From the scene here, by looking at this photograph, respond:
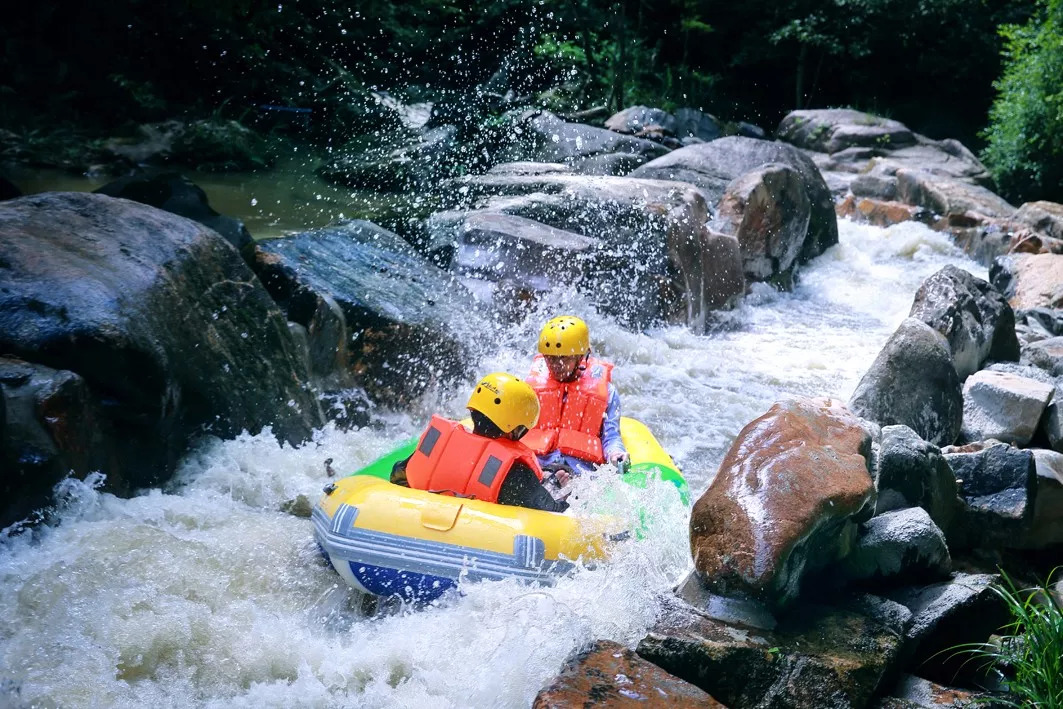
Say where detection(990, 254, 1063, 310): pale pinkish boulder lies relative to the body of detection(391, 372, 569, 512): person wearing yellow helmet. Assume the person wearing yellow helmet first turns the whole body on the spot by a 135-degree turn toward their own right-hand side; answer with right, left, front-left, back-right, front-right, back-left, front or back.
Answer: back-left

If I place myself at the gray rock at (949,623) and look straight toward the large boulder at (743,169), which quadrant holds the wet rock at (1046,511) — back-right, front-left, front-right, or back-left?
front-right

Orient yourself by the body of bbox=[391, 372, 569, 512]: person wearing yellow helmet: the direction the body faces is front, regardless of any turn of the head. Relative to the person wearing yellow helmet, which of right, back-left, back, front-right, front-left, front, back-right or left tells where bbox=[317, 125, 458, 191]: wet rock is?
front-left

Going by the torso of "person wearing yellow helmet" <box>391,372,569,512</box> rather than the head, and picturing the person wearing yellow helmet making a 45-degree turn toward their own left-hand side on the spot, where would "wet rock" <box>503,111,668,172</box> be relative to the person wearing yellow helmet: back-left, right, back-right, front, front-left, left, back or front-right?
front

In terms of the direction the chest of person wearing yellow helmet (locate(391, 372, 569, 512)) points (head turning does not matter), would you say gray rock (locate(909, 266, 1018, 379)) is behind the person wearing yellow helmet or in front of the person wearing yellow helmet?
in front

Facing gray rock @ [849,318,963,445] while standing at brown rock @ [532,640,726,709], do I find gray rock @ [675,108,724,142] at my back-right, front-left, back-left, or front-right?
front-left

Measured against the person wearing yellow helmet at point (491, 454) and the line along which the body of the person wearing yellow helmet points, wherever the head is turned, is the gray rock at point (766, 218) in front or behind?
in front

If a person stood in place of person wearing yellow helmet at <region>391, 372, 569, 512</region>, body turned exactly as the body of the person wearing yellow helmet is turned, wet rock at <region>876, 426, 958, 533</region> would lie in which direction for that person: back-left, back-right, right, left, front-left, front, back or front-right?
front-right

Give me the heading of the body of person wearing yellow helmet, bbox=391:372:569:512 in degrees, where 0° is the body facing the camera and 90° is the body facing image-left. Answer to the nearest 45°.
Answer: approximately 225°

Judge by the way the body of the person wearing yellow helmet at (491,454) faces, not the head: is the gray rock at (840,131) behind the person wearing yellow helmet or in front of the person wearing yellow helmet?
in front

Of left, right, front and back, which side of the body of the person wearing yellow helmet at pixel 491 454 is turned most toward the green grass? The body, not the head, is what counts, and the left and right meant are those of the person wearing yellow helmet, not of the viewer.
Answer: right

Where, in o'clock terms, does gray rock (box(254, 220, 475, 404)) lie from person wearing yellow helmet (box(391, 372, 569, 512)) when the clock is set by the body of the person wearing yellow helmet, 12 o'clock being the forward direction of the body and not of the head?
The gray rock is roughly at 10 o'clock from the person wearing yellow helmet.

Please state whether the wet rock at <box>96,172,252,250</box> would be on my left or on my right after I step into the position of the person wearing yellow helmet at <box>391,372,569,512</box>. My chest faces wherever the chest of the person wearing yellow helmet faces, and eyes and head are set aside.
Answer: on my left
